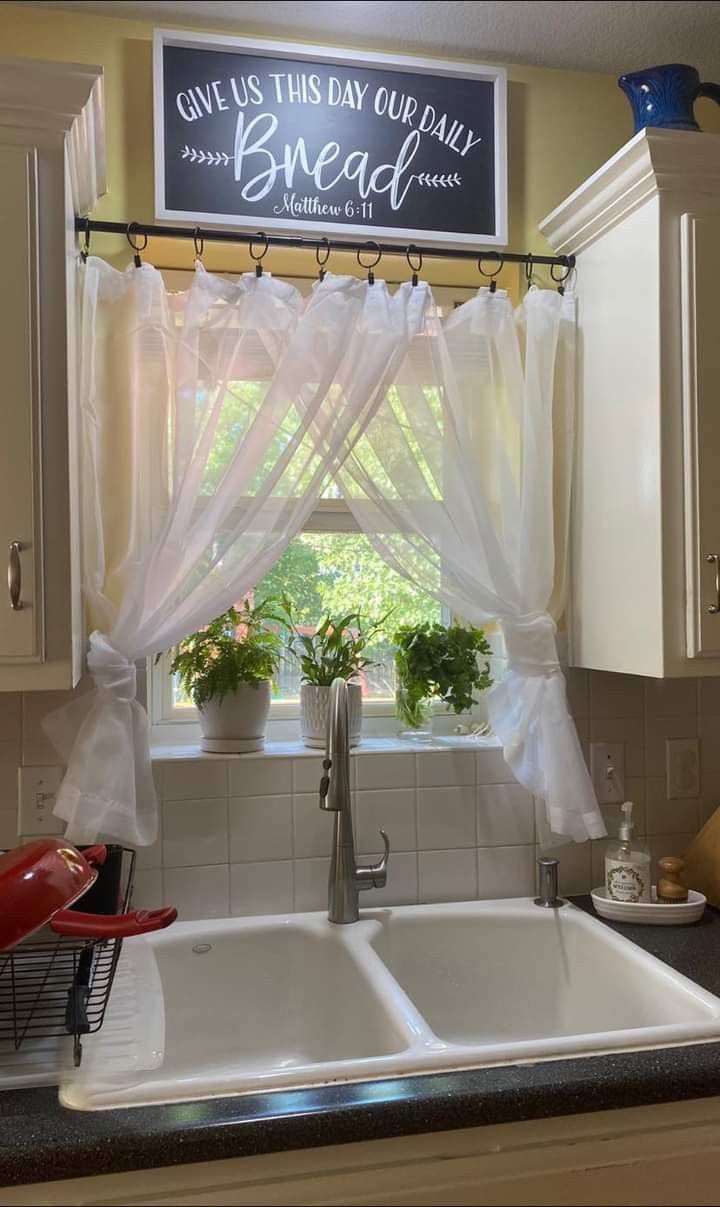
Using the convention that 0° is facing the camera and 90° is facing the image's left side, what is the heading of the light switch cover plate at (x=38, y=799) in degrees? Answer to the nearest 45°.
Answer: approximately 0°

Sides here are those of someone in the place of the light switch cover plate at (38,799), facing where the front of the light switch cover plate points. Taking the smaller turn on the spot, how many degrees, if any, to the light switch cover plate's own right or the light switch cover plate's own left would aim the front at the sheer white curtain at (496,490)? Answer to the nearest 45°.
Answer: approximately 90° to the light switch cover plate's own left

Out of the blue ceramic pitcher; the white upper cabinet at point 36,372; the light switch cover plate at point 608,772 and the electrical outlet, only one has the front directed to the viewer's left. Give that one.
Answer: the blue ceramic pitcher

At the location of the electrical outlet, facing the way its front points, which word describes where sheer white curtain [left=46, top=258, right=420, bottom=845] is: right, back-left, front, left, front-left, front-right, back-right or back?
front-right

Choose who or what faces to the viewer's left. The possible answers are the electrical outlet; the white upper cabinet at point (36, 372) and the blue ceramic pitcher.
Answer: the blue ceramic pitcher

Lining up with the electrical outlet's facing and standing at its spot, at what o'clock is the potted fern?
The potted fern is roughly at 2 o'clock from the electrical outlet.

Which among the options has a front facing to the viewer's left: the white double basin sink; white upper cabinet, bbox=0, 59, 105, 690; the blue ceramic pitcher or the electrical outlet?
the blue ceramic pitcher

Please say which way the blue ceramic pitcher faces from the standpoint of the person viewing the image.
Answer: facing to the left of the viewer

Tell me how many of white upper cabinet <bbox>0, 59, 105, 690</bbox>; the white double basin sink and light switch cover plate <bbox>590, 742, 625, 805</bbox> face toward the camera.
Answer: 3
